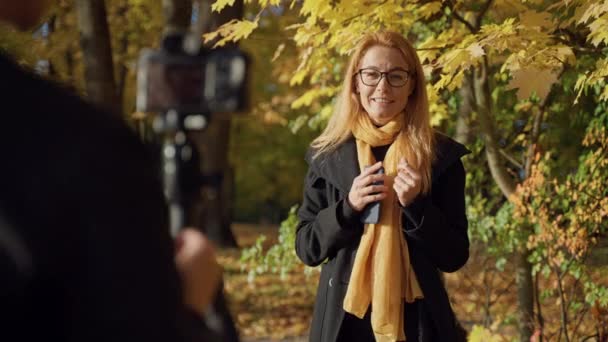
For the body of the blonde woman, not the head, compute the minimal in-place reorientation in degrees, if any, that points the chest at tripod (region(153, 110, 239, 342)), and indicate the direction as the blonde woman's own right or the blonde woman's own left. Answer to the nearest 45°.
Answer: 0° — they already face it

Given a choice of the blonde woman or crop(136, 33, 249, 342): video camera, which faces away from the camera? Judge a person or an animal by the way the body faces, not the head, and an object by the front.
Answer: the video camera

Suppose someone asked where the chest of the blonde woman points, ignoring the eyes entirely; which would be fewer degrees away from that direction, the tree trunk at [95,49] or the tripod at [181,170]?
the tripod

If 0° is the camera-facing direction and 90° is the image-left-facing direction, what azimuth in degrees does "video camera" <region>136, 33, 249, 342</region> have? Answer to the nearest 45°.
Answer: approximately 180°

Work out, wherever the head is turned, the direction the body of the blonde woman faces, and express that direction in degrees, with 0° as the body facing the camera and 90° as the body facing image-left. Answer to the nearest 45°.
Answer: approximately 0°

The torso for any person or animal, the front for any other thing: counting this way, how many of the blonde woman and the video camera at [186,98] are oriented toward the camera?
1

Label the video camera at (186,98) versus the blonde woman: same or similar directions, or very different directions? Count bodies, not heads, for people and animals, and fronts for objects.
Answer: very different directions

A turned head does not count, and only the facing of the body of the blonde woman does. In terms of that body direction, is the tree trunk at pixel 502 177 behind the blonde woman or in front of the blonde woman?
behind

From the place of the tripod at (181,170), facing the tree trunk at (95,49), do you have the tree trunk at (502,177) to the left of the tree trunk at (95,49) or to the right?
right
